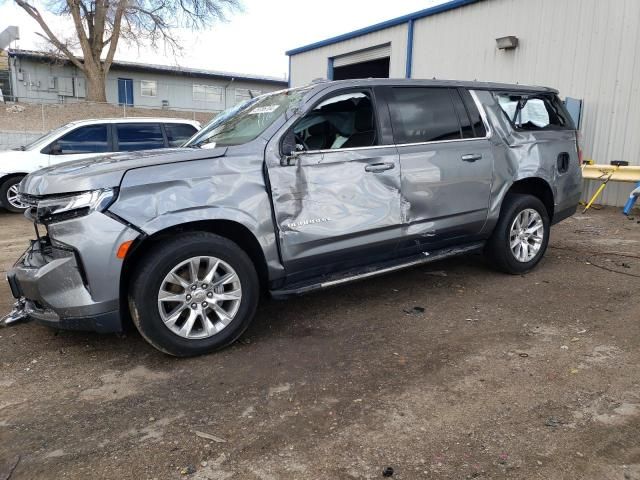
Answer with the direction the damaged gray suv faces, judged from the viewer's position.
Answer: facing the viewer and to the left of the viewer

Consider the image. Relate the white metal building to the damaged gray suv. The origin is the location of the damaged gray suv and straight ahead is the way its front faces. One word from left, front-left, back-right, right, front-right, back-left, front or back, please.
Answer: back

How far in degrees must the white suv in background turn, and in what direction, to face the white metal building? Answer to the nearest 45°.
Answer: approximately 180°

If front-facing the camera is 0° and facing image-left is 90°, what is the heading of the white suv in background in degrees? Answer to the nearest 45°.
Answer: approximately 90°

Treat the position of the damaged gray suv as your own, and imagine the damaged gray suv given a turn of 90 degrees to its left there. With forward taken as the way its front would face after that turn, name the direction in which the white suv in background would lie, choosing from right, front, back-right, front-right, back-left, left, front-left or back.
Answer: back
